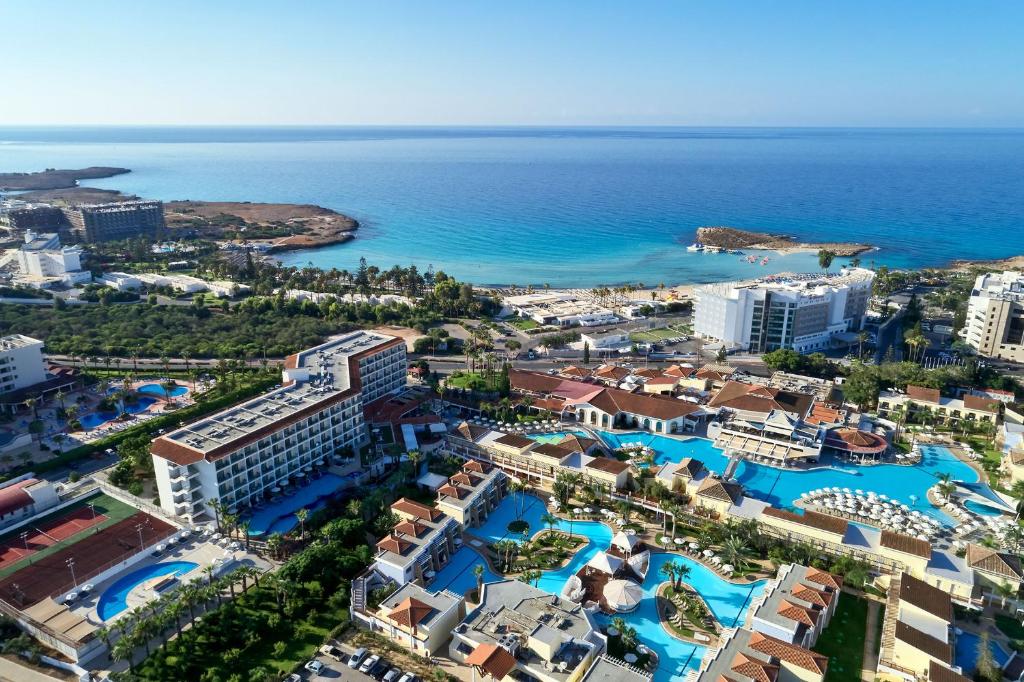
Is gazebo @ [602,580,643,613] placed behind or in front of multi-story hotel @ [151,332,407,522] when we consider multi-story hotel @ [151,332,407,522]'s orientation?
in front

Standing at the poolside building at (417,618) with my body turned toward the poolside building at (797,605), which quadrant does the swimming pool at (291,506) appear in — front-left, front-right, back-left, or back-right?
back-left

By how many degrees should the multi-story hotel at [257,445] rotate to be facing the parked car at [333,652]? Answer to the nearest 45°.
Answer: approximately 45° to its right

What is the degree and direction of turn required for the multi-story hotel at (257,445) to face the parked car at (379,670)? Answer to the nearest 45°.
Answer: approximately 45° to its right

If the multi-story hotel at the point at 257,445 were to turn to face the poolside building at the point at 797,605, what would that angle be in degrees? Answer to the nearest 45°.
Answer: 0° — it already faces it

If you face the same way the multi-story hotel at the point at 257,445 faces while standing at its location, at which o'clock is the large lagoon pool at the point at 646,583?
The large lagoon pool is roughly at 12 o'clock from the multi-story hotel.

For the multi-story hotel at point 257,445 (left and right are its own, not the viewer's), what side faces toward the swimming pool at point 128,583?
right

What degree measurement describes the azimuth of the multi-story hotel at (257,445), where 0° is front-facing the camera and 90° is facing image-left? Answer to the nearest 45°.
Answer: approximately 315°

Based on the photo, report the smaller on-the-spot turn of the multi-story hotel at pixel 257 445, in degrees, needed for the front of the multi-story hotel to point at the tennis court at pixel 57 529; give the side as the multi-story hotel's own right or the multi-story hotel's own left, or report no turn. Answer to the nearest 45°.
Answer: approximately 135° to the multi-story hotel's own right

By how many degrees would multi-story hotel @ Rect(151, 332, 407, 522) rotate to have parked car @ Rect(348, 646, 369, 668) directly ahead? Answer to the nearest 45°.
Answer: approximately 45° to its right

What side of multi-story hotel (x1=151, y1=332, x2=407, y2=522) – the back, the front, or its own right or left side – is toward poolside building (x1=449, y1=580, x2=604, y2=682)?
front

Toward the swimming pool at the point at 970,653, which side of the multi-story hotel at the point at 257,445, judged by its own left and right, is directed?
front

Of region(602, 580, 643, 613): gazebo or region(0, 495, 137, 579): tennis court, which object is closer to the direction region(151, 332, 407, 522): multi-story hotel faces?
the gazebo

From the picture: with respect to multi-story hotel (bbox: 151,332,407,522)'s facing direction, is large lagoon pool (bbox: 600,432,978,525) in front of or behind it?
in front
